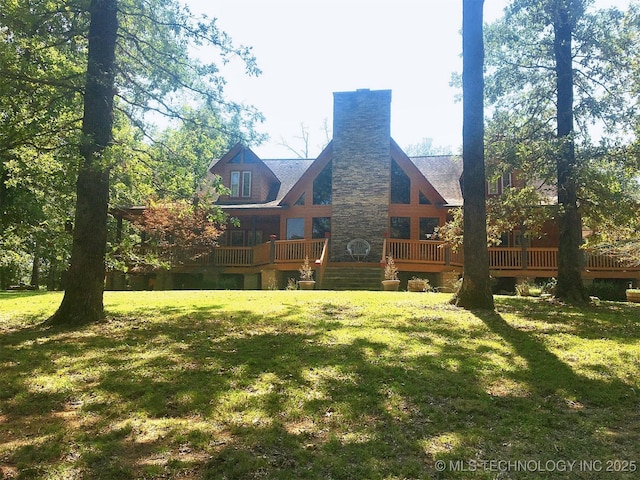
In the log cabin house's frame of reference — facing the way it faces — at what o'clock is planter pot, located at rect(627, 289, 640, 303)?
The planter pot is roughly at 10 o'clock from the log cabin house.

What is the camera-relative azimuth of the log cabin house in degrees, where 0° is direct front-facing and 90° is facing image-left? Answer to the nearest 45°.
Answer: approximately 0°

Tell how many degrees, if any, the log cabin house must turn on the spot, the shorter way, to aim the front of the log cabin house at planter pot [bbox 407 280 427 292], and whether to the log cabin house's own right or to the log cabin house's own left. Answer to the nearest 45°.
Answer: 0° — it already faces it

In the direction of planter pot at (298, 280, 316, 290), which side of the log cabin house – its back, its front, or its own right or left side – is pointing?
front

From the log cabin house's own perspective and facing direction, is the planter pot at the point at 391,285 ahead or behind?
ahead
